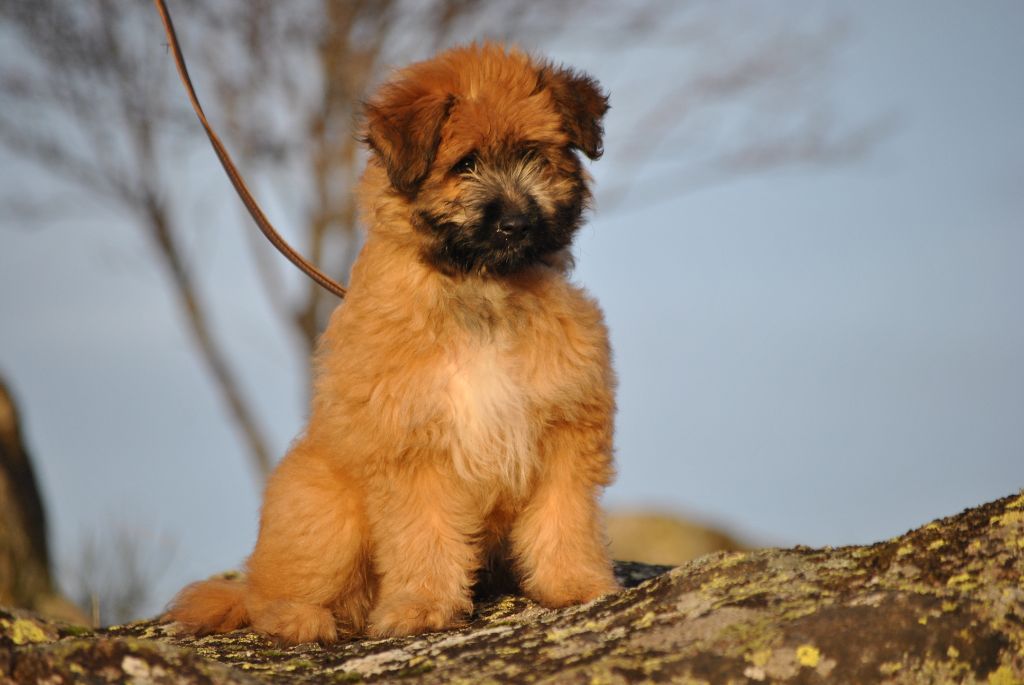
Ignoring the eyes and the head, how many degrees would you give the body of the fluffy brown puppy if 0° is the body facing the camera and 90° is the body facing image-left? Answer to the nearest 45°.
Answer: approximately 315°

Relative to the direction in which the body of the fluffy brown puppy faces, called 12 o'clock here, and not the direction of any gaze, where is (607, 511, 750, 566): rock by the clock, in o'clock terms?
The rock is roughly at 8 o'clock from the fluffy brown puppy.
